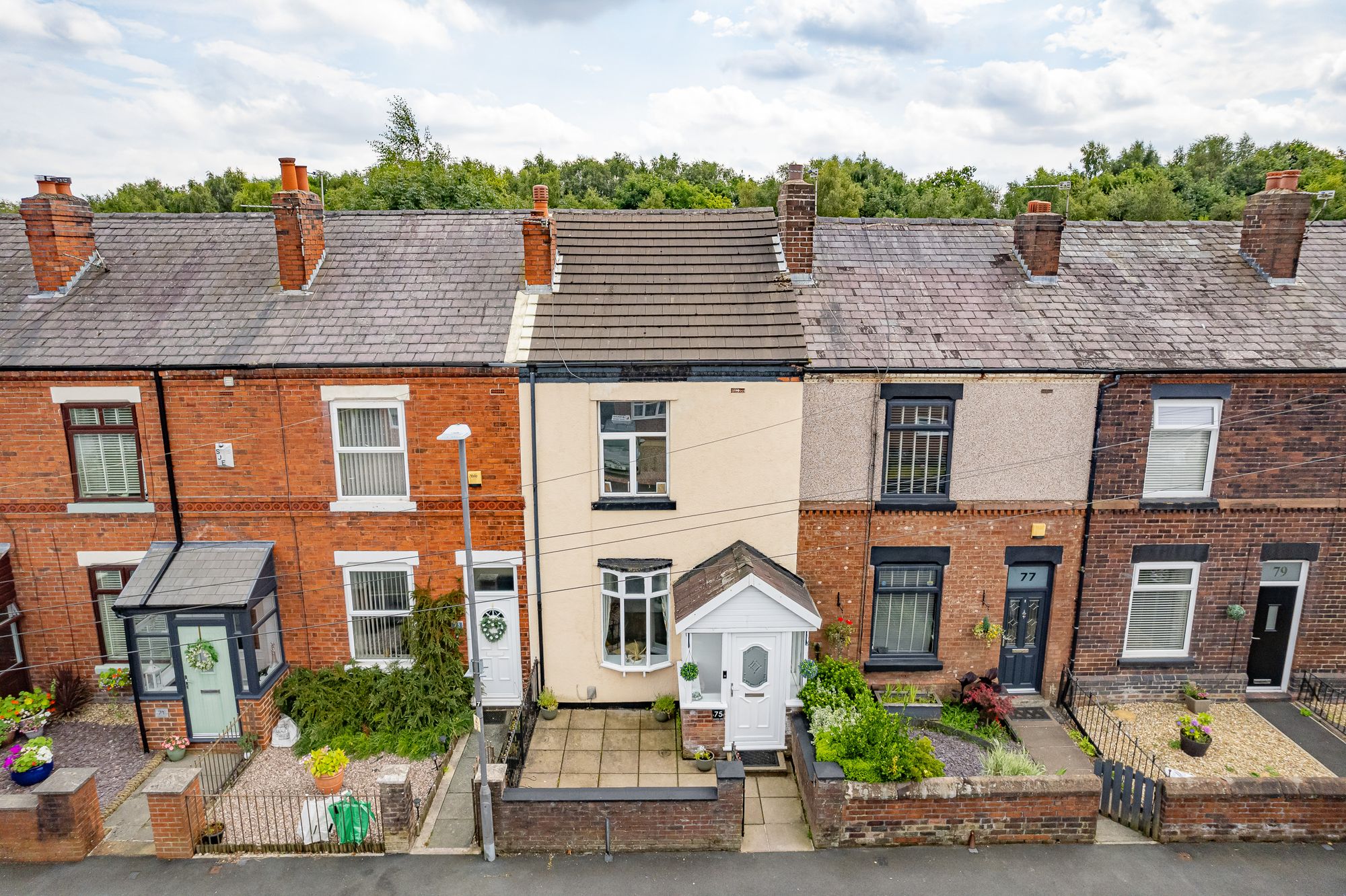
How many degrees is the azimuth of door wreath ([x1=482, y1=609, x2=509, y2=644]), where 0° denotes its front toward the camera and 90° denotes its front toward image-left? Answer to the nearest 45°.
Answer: approximately 0°

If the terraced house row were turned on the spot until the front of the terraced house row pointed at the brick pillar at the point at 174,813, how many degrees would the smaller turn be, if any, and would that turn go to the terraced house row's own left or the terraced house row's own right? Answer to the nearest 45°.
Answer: approximately 45° to the terraced house row's own right

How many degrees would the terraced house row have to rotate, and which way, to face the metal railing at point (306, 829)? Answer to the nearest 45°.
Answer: approximately 45° to its right

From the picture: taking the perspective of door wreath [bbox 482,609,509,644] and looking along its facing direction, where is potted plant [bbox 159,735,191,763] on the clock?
The potted plant is roughly at 3 o'clock from the door wreath.

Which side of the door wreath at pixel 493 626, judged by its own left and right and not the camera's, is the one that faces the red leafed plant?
left

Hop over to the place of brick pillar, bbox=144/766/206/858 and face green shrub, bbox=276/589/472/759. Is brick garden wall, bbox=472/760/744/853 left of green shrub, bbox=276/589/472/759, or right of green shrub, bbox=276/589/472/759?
right

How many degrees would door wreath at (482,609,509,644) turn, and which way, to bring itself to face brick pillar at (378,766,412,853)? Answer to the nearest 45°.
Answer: approximately 45° to its right

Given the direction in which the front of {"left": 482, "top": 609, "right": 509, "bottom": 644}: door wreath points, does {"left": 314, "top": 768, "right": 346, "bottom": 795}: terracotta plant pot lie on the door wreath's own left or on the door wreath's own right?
on the door wreath's own right

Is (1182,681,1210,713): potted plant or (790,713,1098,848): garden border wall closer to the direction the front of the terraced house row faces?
the garden border wall
